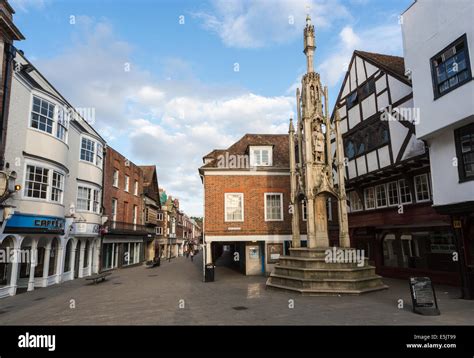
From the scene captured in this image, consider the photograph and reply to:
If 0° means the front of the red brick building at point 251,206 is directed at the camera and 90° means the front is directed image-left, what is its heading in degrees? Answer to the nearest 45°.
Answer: approximately 0°

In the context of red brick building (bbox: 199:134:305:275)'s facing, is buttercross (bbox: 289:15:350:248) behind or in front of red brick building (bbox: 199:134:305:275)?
in front

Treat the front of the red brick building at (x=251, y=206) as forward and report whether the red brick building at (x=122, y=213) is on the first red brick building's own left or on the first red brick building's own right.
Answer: on the first red brick building's own right

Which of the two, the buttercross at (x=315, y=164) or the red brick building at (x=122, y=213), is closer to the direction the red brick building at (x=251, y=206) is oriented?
the buttercross
